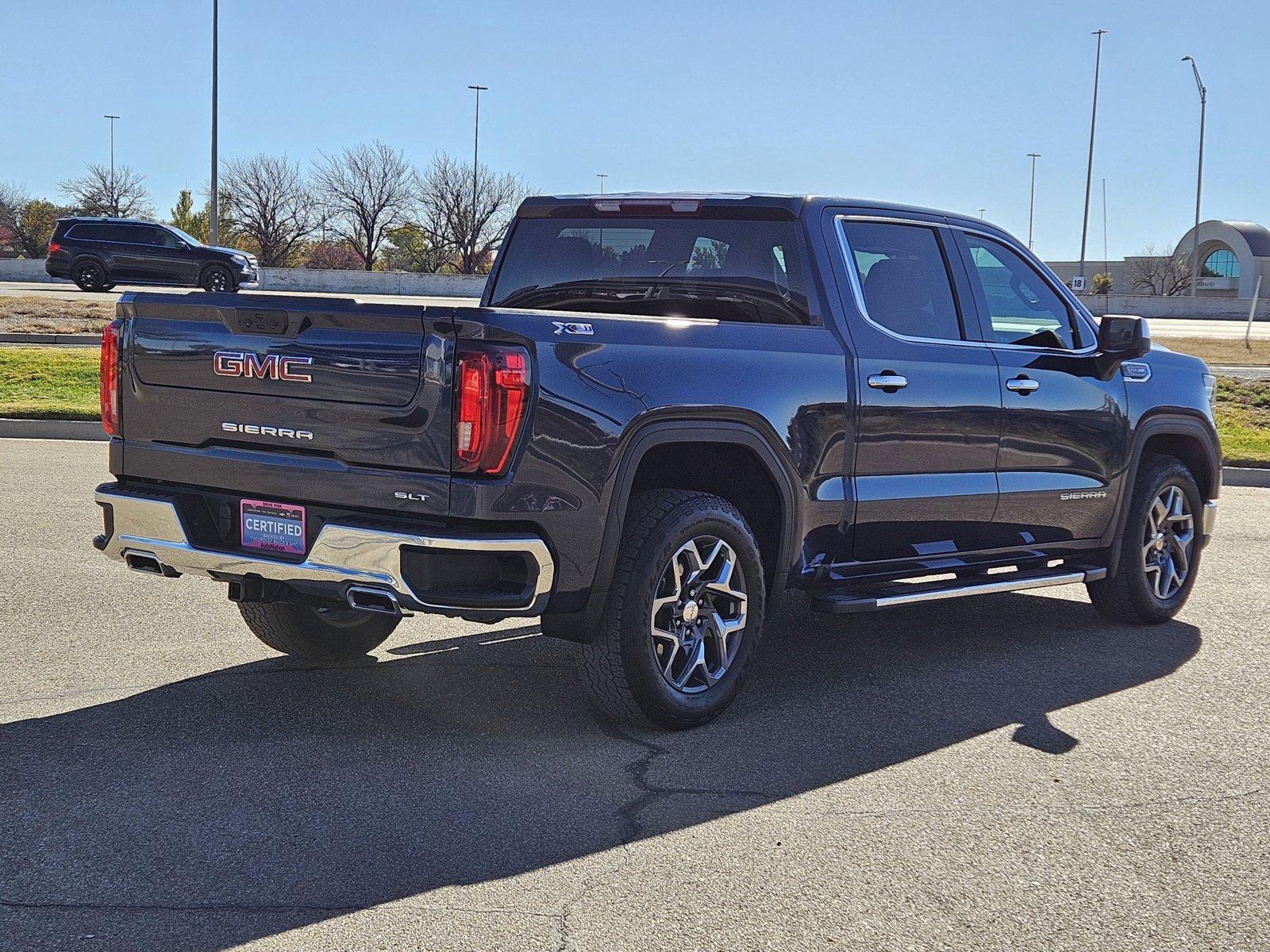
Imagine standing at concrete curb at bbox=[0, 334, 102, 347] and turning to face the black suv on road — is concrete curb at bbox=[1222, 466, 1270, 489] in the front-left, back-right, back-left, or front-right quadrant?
back-right

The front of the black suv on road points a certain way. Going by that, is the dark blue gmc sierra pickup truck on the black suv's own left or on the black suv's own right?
on the black suv's own right

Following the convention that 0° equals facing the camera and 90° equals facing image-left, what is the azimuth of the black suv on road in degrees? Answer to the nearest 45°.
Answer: approximately 270°

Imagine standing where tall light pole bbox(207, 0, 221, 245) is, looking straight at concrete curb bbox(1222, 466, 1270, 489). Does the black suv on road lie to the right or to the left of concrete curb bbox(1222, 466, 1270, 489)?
right

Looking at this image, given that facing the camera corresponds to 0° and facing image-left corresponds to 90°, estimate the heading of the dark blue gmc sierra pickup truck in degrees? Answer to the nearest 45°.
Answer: approximately 225°

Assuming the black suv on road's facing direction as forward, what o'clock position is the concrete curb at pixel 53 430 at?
The concrete curb is roughly at 3 o'clock from the black suv on road.

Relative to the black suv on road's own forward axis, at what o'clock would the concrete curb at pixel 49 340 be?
The concrete curb is roughly at 3 o'clock from the black suv on road.

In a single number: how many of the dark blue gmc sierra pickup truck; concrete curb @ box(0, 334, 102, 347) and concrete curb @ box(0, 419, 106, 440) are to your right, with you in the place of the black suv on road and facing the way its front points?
3

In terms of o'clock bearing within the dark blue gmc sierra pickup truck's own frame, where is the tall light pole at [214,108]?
The tall light pole is roughly at 10 o'clock from the dark blue gmc sierra pickup truck.

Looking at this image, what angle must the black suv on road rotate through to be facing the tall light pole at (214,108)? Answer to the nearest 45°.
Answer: approximately 90° to its left

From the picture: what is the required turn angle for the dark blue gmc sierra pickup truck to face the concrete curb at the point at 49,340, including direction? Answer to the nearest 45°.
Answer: approximately 90° to its left

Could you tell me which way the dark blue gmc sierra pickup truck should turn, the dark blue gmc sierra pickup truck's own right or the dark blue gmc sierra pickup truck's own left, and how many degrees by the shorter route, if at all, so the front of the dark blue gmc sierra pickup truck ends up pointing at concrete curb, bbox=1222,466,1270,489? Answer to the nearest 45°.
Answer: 0° — it already faces it
